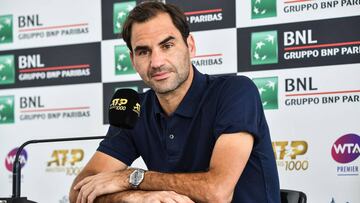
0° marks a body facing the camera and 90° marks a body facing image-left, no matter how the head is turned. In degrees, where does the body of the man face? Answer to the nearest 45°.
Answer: approximately 45°
